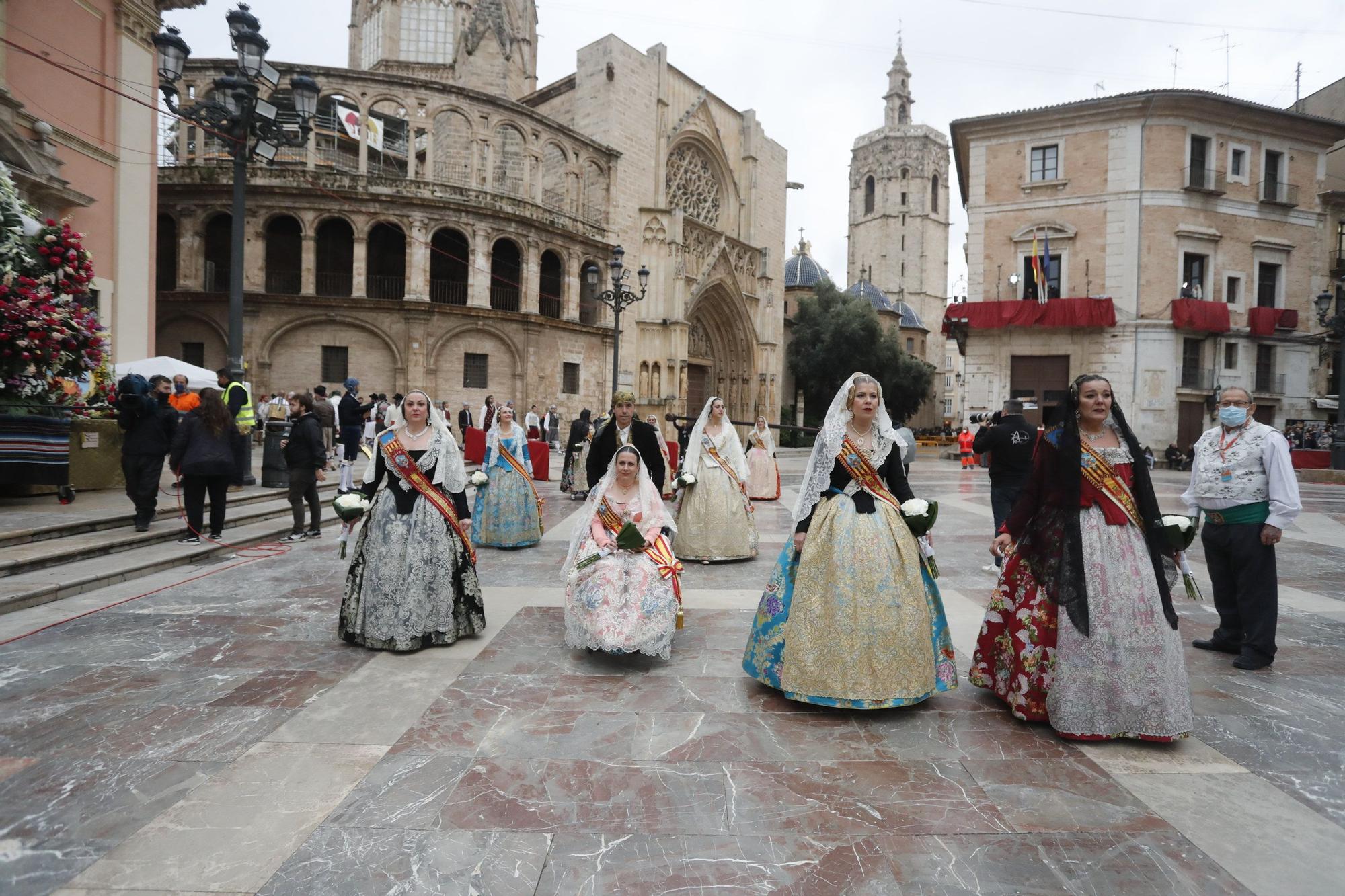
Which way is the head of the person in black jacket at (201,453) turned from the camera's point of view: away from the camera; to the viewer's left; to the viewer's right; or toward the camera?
away from the camera

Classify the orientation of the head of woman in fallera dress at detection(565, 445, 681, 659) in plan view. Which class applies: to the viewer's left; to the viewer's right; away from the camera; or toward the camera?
toward the camera

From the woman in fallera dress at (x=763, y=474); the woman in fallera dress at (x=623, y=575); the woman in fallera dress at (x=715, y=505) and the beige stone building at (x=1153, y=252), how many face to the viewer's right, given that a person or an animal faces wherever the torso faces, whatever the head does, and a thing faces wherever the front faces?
0

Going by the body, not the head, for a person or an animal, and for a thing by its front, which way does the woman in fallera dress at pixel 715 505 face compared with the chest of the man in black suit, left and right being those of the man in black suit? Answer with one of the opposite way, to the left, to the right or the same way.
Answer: the same way

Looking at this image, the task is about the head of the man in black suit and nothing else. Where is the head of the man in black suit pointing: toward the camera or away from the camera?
toward the camera

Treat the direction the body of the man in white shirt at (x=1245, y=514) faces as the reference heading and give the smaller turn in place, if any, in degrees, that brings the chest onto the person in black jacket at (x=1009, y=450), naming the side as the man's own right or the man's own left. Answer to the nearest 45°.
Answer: approximately 90° to the man's own right

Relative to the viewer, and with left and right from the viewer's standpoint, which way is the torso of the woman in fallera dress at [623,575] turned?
facing the viewer

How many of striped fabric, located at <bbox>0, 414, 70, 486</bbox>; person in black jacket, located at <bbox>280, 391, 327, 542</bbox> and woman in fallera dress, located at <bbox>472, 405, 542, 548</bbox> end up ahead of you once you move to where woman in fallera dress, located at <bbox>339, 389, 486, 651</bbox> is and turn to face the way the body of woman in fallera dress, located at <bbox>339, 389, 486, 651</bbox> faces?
0

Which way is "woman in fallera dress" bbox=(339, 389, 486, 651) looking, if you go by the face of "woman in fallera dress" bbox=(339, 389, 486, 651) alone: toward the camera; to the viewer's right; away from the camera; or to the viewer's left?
toward the camera

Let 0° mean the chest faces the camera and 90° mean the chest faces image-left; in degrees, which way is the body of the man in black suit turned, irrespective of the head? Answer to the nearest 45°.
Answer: approximately 0°

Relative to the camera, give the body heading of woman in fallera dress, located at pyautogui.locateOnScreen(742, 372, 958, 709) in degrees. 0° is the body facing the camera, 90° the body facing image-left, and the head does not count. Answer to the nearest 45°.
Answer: approximately 0°

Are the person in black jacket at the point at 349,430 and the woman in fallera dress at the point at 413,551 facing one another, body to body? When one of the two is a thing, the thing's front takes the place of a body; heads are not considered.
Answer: no

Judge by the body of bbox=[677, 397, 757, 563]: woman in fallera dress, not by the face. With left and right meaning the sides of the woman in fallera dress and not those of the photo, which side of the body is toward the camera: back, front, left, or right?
front

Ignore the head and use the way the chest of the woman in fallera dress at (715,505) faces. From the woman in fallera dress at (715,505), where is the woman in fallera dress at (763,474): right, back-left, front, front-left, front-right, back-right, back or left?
back

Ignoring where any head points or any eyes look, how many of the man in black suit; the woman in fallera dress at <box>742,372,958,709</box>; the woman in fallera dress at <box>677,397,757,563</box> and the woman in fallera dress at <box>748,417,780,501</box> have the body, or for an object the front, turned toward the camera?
4

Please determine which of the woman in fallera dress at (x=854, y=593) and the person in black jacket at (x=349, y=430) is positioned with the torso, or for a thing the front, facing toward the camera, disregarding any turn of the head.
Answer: the woman in fallera dress

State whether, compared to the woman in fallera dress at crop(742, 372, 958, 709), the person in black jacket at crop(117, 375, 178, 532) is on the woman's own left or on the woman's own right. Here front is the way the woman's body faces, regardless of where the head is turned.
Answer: on the woman's own right
